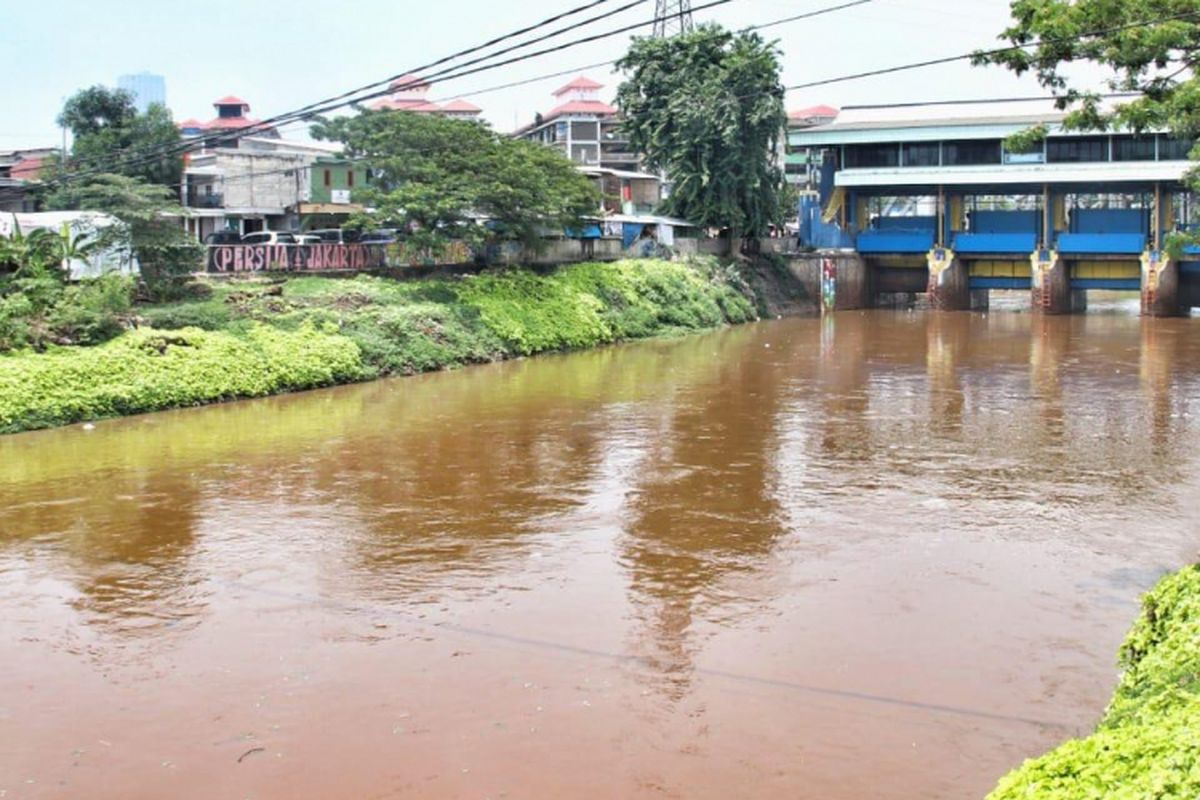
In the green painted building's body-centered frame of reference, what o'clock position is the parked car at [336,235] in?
The parked car is roughly at 12 o'clock from the green painted building.

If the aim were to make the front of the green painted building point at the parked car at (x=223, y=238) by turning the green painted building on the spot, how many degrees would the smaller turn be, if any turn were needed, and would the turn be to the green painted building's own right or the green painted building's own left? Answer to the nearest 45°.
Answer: approximately 45° to the green painted building's own right

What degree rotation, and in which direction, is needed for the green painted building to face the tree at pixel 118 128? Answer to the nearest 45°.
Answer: approximately 90° to its right

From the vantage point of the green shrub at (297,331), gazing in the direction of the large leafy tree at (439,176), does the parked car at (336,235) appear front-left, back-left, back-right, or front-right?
front-left

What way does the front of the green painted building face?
toward the camera

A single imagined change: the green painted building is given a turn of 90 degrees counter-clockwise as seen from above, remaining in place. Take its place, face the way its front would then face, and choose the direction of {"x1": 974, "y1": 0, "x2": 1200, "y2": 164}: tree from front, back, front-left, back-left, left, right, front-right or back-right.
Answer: right

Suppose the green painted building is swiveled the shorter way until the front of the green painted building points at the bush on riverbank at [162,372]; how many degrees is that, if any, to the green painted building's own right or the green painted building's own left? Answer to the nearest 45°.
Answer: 0° — it already faces it

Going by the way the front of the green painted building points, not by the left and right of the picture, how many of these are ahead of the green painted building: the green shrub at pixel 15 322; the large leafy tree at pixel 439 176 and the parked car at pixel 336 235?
3

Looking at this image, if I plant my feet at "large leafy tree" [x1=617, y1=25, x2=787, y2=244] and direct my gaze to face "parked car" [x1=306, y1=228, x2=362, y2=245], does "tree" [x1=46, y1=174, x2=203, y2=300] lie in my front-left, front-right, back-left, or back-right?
front-left

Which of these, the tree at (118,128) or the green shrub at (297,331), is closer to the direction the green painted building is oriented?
the green shrub

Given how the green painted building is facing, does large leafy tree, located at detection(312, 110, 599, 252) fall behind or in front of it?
in front

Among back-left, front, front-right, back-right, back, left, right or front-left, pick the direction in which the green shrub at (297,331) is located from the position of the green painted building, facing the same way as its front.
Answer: front

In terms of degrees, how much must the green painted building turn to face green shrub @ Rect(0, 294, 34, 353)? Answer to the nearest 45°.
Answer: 0° — it already faces it

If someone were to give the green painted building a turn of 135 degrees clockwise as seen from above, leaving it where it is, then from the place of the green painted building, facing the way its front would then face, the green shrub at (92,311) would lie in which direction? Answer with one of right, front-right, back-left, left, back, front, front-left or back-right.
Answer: back-left

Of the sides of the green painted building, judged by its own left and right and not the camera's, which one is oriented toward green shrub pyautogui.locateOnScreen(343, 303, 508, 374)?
front

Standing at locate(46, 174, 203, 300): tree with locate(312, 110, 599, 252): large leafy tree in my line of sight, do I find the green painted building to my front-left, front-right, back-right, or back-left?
front-left

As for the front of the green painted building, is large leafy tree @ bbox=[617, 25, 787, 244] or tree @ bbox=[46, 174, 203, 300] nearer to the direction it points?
the tree

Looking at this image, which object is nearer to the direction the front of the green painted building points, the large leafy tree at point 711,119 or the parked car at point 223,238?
the parked car
